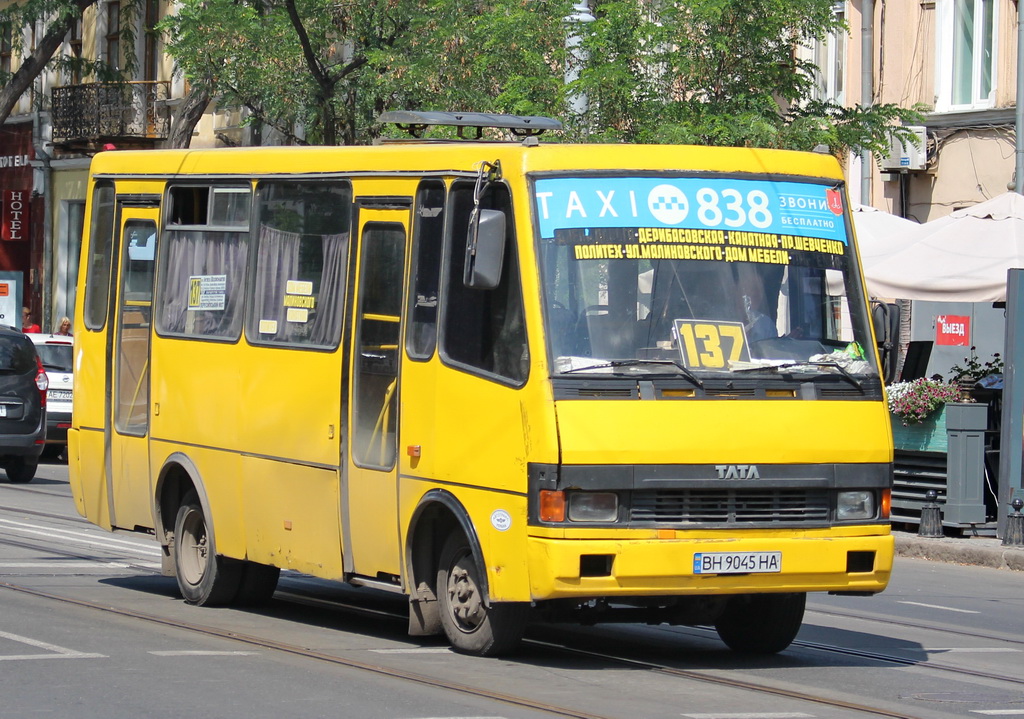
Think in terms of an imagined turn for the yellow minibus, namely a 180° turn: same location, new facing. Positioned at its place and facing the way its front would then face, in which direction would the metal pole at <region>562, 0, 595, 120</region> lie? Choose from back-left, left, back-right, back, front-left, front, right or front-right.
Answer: front-right

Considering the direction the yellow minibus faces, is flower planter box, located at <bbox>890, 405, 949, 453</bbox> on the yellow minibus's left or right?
on its left

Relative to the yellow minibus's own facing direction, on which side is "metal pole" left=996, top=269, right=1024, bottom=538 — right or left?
on its left

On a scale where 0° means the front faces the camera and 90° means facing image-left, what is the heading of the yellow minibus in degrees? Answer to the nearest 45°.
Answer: approximately 315°

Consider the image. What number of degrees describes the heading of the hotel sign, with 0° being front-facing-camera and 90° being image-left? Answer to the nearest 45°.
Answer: approximately 0°
